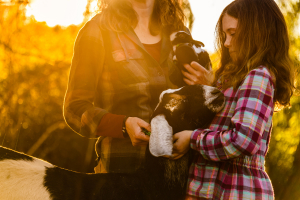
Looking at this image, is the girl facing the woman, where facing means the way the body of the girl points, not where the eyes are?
yes

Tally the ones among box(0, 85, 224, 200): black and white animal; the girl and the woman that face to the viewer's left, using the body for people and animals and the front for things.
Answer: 1

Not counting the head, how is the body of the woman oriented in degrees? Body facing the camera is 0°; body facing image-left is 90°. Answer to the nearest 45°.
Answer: approximately 315°

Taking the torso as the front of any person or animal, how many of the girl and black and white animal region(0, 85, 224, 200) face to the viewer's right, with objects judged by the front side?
1

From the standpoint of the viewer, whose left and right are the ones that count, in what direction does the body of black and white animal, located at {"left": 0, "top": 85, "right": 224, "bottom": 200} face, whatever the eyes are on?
facing to the right of the viewer

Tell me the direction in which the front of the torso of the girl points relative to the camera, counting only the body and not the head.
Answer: to the viewer's left

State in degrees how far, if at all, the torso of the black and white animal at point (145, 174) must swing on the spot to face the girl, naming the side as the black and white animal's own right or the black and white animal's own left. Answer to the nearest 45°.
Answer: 0° — it already faces them

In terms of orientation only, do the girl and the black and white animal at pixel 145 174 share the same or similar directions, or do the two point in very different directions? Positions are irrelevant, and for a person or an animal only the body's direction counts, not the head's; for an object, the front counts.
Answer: very different directions

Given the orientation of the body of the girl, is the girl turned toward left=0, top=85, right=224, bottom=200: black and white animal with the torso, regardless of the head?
yes
